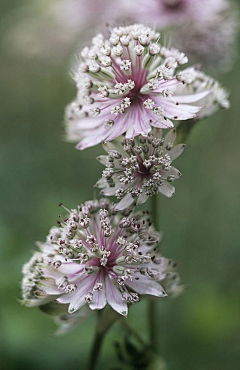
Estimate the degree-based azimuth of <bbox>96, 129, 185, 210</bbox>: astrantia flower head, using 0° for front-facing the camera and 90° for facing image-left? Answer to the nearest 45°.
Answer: approximately 0°
